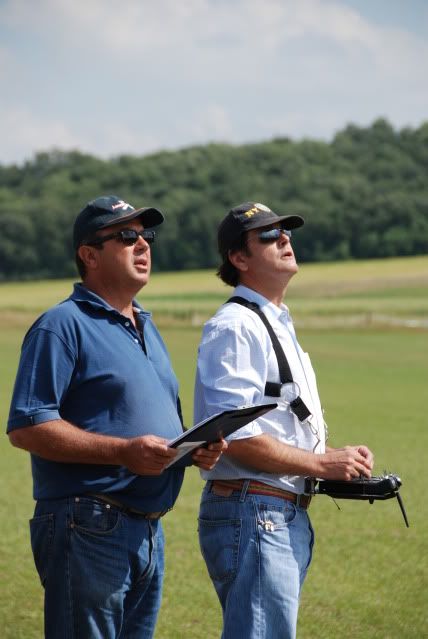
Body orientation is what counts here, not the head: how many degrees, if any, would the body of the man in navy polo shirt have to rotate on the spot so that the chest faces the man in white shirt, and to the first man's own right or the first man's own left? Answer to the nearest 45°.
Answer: approximately 45° to the first man's own left

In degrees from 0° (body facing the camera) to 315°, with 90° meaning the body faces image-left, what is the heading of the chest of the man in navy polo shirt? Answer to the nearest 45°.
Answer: approximately 315°
